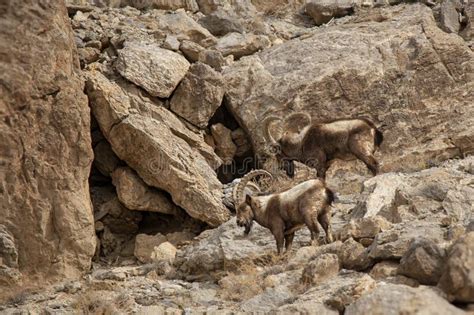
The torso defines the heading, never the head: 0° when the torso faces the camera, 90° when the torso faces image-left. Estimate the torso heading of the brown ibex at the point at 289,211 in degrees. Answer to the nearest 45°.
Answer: approximately 90°

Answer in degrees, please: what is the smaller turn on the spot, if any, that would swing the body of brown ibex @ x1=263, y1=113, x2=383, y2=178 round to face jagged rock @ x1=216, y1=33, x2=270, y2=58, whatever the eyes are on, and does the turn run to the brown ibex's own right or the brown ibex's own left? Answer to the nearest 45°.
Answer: approximately 90° to the brown ibex's own right

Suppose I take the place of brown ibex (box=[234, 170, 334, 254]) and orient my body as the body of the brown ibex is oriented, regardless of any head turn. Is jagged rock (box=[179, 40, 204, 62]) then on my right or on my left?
on my right

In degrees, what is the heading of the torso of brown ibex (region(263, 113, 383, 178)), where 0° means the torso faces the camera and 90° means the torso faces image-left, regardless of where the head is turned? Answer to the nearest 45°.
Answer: approximately 90°

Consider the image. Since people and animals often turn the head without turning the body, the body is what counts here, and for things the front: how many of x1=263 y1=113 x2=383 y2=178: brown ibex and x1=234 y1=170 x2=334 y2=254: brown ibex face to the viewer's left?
2

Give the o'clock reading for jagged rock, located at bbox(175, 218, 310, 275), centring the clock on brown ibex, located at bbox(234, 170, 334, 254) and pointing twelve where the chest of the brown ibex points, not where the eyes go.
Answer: The jagged rock is roughly at 12 o'clock from the brown ibex.

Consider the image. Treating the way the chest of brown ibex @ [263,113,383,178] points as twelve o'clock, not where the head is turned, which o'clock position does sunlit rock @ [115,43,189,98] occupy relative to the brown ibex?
The sunlit rock is roughly at 1 o'clock from the brown ibex.

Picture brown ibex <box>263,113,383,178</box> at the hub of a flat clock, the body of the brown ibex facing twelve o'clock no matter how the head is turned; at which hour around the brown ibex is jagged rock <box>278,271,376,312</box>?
The jagged rock is roughly at 9 o'clock from the brown ibex.

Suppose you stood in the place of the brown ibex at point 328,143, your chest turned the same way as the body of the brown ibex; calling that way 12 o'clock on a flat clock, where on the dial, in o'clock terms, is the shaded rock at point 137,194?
The shaded rock is roughly at 12 o'clock from the brown ibex.
